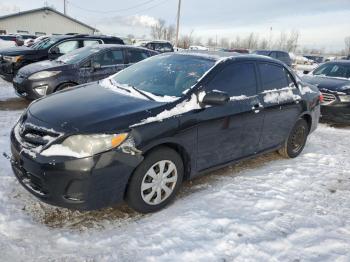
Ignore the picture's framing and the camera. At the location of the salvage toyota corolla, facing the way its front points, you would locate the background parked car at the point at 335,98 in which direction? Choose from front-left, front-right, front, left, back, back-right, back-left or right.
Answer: back

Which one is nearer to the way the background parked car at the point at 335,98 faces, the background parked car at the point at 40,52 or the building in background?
the background parked car

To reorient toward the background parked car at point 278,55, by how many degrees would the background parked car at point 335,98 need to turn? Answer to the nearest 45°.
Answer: approximately 135° to its right

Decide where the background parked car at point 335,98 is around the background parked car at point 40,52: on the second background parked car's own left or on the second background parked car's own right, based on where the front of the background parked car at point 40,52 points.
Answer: on the second background parked car's own left

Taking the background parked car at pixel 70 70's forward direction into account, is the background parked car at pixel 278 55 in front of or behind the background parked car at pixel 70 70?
behind

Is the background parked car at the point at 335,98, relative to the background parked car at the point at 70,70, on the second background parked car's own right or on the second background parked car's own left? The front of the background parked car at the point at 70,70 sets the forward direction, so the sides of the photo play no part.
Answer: on the second background parked car's own left

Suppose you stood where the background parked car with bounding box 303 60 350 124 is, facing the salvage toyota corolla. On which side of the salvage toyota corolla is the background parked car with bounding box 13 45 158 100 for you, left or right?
right

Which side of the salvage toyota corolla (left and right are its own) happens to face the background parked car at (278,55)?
back

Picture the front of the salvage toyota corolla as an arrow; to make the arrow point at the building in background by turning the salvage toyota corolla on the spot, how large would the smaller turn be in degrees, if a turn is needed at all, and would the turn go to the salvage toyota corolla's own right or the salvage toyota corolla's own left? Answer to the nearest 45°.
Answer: approximately 135° to the salvage toyota corolla's own right
